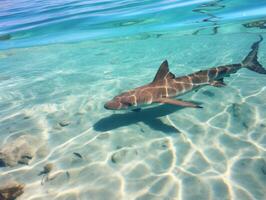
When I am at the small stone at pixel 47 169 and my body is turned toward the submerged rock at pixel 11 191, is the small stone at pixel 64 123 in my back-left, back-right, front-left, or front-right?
back-right

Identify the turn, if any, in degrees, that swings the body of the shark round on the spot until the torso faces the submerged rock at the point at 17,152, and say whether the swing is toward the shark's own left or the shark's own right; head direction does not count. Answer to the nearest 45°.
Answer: approximately 45° to the shark's own left

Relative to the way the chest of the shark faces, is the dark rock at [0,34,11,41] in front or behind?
in front

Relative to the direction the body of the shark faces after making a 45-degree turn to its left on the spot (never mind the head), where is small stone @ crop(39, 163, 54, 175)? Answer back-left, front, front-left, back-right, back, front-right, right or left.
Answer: front

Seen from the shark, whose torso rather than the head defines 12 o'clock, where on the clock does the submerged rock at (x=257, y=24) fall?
The submerged rock is roughly at 4 o'clock from the shark.

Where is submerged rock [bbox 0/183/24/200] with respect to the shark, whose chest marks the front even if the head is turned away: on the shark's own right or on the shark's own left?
on the shark's own left

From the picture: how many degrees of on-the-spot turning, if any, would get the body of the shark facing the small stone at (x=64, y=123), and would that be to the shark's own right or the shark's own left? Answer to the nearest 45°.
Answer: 0° — it already faces it

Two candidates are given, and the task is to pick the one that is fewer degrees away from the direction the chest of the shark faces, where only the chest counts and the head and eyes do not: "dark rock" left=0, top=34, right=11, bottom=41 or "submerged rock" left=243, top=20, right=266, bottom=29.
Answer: the dark rock

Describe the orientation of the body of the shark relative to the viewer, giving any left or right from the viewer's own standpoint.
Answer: facing to the left of the viewer

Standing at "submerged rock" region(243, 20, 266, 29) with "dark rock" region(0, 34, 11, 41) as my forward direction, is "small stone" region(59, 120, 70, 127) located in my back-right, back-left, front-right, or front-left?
front-left

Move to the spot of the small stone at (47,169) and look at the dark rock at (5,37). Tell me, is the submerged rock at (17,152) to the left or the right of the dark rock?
left
